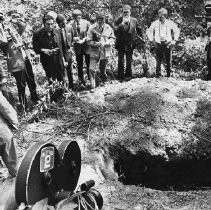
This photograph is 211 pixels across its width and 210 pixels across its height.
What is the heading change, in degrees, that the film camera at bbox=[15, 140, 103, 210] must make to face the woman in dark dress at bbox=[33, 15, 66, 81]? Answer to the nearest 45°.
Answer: approximately 45° to its left

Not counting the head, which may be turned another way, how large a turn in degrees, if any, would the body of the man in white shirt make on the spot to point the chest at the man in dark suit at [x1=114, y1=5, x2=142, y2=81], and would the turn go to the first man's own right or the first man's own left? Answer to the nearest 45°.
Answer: approximately 90° to the first man's own right

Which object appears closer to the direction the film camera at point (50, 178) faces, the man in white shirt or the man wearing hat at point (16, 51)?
the man in white shirt

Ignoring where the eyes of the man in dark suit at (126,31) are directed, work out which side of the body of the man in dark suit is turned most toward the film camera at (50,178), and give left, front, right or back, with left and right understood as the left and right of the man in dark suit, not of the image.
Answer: front

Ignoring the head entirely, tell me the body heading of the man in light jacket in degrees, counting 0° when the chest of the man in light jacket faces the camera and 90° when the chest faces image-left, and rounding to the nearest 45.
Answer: approximately 0°

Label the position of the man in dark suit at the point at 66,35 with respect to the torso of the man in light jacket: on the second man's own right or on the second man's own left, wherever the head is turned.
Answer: on the second man's own right

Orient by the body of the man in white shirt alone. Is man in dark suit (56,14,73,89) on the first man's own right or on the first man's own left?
on the first man's own right

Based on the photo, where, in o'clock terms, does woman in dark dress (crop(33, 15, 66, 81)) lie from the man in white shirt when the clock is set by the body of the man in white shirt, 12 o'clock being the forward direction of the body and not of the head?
The woman in dark dress is roughly at 2 o'clock from the man in white shirt.

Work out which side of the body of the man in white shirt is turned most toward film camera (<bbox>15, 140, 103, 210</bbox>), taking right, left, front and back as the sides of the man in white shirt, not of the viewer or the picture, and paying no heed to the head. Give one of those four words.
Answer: front

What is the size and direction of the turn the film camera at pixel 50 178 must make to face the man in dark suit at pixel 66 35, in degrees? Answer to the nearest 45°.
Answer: approximately 45° to its left
